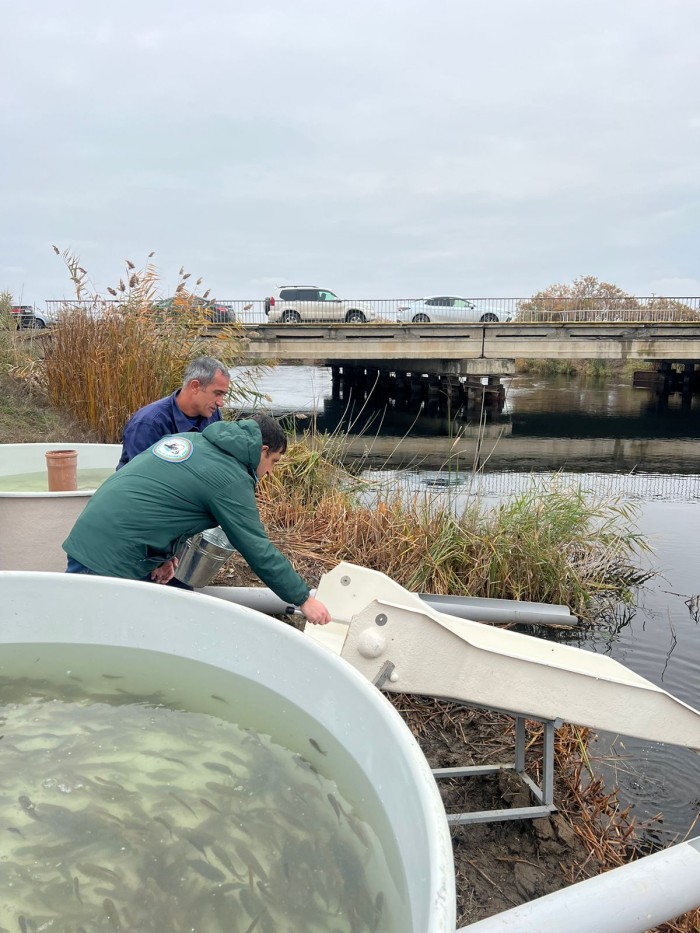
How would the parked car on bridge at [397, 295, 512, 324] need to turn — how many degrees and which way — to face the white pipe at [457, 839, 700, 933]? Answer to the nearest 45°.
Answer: approximately 90° to its right

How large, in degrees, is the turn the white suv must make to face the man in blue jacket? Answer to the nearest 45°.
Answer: approximately 90° to its right

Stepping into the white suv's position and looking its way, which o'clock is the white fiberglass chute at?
The white fiberglass chute is roughly at 3 o'clock from the white suv.

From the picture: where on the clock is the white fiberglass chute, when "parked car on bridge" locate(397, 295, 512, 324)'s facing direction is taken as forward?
The white fiberglass chute is roughly at 3 o'clock from the parked car on bridge.

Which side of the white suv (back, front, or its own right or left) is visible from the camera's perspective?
right

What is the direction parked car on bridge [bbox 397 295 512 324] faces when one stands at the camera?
facing to the right of the viewer

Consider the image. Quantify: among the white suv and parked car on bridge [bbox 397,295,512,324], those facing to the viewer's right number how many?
2

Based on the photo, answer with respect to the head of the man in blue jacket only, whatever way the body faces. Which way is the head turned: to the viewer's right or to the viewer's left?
to the viewer's right

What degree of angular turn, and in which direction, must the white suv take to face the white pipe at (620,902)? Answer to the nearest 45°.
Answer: approximately 90° to its right

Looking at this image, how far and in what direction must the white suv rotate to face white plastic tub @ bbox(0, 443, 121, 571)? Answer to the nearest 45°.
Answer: approximately 90° to its right
